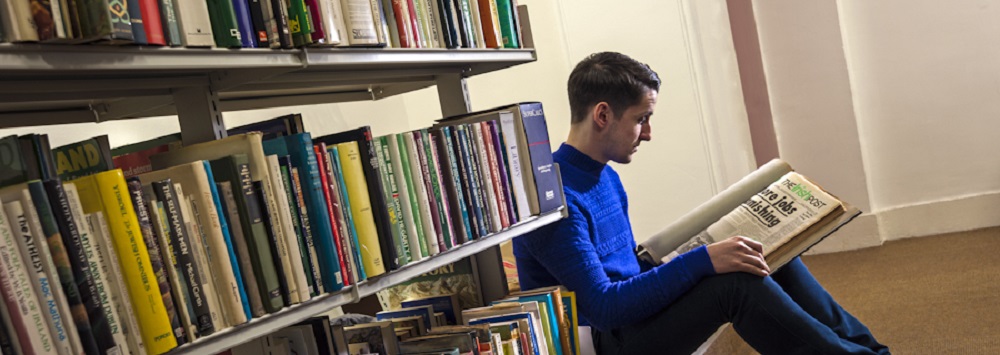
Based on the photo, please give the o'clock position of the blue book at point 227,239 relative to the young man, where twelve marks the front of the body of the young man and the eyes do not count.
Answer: The blue book is roughly at 4 o'clock from the young man.

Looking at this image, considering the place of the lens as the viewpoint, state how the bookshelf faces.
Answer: facing the viewer and to the right of the viewer

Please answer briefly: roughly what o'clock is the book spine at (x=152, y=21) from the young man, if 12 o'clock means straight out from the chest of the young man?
The book spine is roughly at 4 o'clock from the young man.

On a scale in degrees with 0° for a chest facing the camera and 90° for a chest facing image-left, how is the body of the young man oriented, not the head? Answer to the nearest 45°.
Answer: approximately 270°

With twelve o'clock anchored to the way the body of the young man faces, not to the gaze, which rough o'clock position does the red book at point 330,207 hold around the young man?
The red book is roughly at 4 o'clock from the young man.

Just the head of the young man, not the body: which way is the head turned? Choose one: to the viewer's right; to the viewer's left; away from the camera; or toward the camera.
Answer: to the viewer's right
